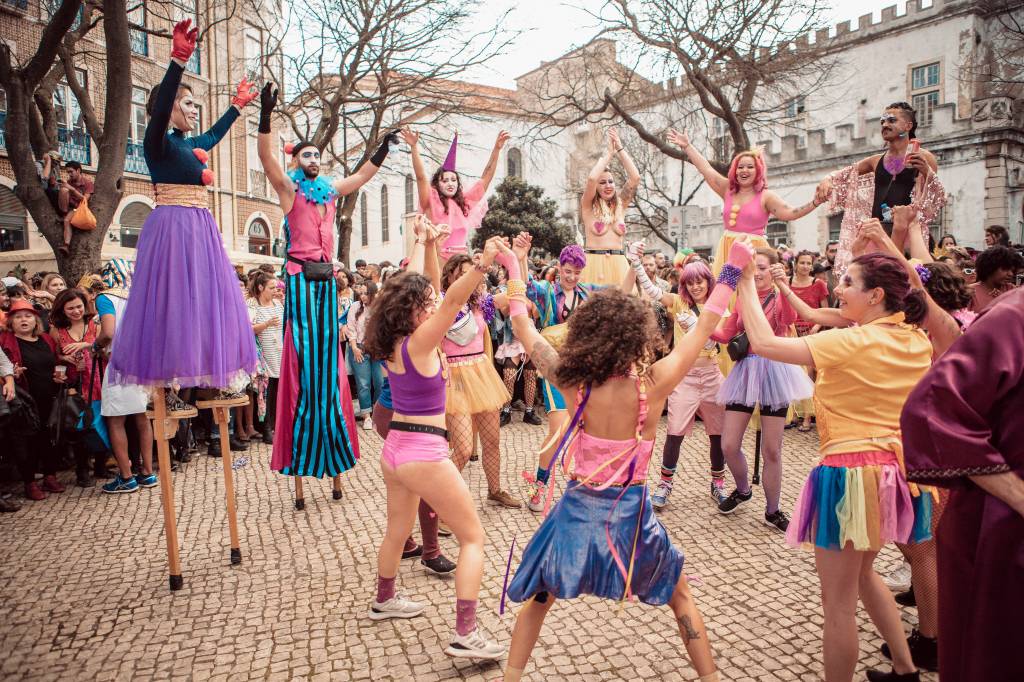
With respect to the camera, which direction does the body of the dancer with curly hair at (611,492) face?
away from the camera

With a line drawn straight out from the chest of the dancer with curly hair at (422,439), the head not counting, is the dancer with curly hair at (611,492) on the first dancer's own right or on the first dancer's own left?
on the first dancer's own right

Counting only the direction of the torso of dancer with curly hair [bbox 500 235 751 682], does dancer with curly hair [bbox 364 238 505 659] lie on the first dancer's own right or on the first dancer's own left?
on the first dancer's own left

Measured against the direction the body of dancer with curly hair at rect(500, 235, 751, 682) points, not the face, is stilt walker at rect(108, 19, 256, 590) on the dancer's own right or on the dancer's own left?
on the dancer's own left

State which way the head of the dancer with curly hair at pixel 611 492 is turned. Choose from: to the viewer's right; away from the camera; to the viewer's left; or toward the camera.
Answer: away from the camera

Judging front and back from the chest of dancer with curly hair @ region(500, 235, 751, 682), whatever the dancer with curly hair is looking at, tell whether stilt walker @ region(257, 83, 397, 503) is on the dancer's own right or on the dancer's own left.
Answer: on the dancer's own left

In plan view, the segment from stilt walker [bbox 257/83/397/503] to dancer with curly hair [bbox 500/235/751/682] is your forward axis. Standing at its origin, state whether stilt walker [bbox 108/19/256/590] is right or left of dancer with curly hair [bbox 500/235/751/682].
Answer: right

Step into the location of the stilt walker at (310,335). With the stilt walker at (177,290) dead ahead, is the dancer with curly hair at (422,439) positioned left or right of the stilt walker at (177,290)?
left
